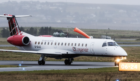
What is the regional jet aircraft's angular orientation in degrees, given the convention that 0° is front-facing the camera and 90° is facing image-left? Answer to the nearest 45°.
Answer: approximately 315°
